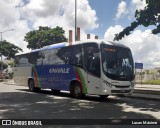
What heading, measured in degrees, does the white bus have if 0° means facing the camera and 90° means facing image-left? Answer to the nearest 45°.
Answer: approximately 315°
